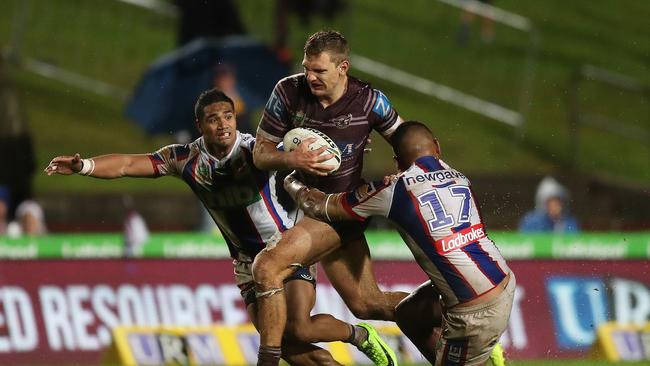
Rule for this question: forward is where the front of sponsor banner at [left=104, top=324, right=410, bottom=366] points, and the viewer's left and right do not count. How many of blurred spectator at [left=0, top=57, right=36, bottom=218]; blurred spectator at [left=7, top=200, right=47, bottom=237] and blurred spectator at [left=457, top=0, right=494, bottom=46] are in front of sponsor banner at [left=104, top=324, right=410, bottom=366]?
0

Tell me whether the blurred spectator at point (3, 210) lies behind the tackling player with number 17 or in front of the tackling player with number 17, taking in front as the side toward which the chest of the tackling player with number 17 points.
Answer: in front

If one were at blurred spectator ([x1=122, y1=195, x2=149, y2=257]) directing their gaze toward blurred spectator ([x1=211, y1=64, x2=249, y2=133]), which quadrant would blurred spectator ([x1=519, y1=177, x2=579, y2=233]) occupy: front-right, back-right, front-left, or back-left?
front-right

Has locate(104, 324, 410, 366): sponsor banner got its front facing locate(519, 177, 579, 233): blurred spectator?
no

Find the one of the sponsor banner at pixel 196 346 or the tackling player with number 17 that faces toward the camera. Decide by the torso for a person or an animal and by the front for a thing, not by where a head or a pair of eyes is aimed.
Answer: the sponsor banner

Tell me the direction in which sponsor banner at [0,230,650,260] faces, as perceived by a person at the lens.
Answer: facing the viewer

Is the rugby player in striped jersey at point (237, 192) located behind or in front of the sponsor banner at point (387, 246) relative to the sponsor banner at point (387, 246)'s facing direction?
in front

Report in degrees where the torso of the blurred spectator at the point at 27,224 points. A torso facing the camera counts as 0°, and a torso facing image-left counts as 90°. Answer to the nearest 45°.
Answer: approximately 0°

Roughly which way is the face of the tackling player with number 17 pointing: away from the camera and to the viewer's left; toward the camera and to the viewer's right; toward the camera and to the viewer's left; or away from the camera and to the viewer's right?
away from the camera and to the viewer's left

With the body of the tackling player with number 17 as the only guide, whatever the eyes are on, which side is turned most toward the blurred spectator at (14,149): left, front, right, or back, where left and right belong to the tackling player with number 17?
front

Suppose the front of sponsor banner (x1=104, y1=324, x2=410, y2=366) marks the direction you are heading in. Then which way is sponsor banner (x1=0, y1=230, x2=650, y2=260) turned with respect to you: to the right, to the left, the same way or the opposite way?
the same way

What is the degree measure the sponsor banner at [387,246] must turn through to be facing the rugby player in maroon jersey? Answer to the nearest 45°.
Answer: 0° — it already faces them

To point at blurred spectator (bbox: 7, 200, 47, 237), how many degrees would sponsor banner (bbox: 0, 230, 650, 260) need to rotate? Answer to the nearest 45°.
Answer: approximately 90° to its right

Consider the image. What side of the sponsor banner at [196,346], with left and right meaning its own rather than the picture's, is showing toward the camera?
front

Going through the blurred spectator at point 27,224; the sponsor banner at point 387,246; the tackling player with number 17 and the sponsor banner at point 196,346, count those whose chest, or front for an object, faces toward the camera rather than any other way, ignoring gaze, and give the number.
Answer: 3

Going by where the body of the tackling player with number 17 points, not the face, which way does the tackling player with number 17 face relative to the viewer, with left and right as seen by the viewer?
facing away from the viewer and to the left of the viewer

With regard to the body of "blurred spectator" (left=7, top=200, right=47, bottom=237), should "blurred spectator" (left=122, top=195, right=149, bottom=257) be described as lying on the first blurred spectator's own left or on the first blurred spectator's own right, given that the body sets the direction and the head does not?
on the first blurred spectator's own left

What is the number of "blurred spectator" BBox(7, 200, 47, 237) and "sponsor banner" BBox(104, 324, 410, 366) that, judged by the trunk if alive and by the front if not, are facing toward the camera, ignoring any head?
2
